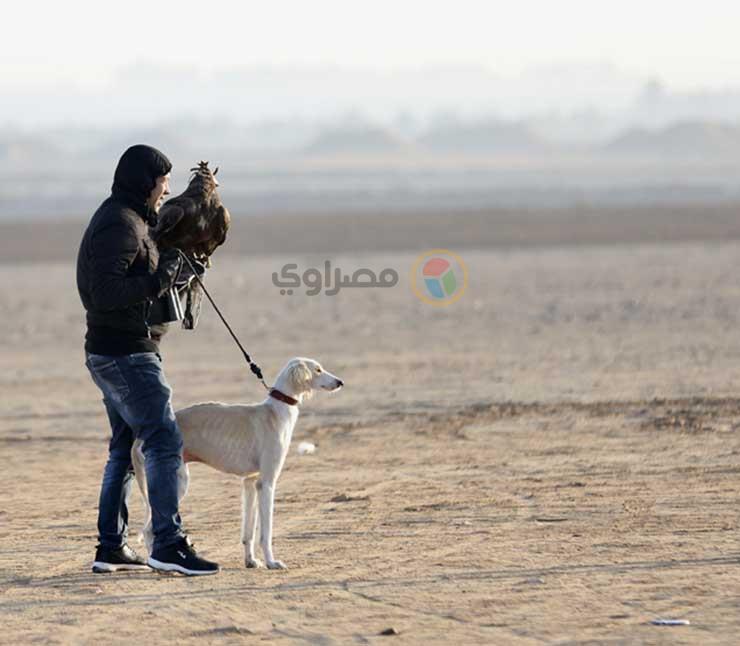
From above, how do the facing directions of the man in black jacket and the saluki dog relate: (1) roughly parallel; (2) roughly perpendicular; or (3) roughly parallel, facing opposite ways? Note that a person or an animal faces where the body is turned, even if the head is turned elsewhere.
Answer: roughly parallel

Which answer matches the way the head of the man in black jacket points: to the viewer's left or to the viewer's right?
to the viewer's right

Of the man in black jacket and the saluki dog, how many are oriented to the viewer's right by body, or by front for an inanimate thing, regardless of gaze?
2

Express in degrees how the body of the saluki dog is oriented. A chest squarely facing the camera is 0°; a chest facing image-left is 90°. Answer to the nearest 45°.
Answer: approximately 270°

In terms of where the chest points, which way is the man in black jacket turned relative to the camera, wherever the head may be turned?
to the viewer's right
